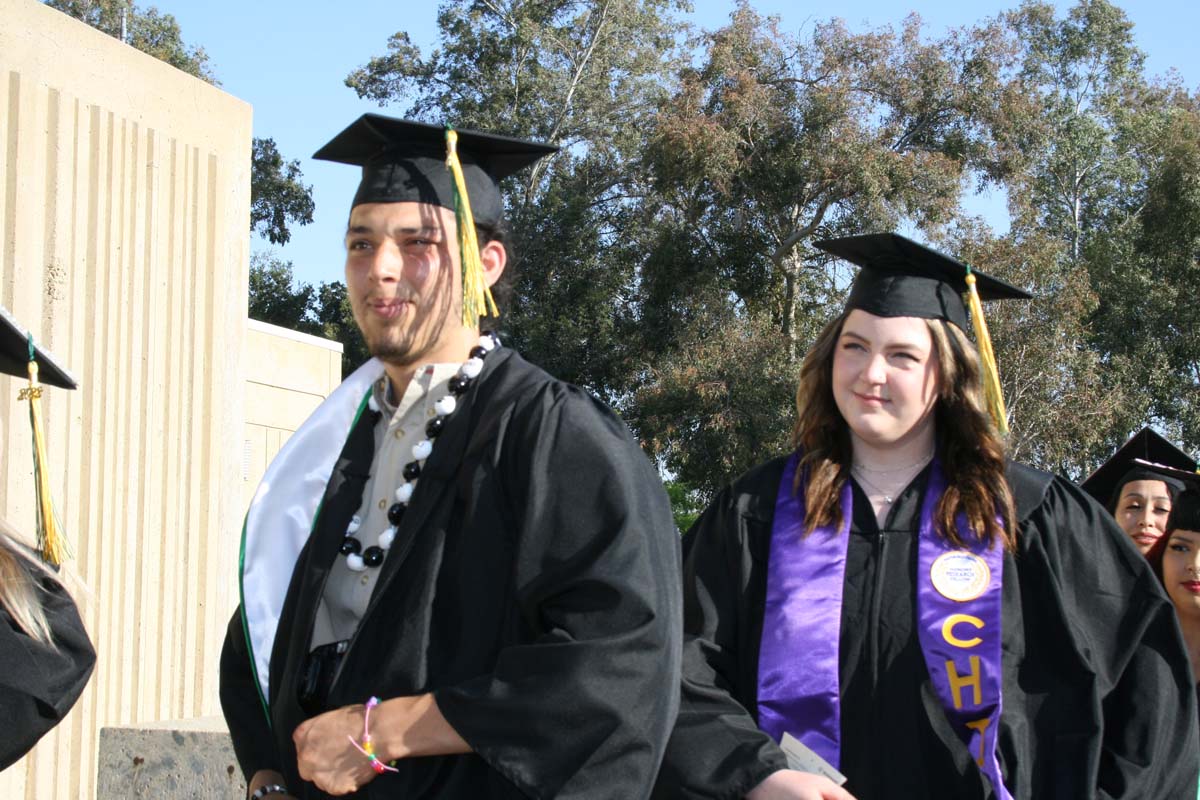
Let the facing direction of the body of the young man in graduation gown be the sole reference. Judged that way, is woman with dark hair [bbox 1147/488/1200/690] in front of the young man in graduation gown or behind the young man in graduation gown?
behind

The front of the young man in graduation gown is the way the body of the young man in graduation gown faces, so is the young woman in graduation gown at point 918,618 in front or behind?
behind

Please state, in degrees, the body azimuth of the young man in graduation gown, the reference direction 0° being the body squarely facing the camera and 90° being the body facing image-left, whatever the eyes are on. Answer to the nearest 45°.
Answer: approximately 45°
